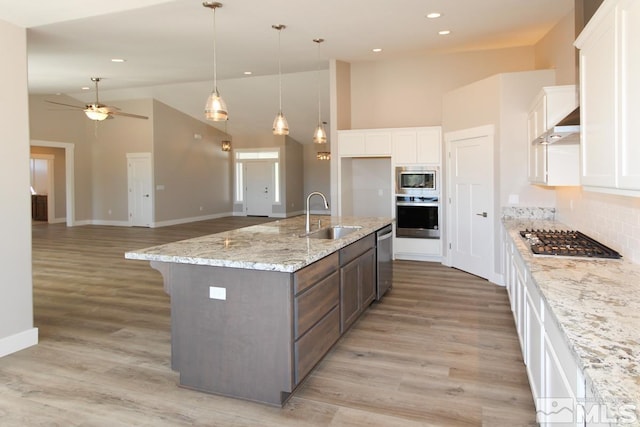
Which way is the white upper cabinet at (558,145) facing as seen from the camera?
to the viewer's left

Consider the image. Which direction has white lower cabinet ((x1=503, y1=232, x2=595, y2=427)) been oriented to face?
to the viewer's left

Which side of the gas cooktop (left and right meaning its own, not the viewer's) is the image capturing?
left

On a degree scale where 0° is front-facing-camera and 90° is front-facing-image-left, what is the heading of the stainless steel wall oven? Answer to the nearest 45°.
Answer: approximately 0°

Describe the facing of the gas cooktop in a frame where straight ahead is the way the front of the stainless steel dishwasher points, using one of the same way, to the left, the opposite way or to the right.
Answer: the opposite way

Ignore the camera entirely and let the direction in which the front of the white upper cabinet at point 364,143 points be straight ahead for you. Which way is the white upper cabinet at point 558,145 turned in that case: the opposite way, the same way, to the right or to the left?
to the right

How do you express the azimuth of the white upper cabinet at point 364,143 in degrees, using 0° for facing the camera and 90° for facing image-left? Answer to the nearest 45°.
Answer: approximately 0°

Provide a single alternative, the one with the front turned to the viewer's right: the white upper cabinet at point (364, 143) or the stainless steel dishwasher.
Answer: the stainless steel dishwasher

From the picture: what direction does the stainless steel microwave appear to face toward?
toward the camera

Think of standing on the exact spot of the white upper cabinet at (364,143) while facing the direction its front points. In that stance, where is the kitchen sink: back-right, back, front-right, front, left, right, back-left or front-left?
front

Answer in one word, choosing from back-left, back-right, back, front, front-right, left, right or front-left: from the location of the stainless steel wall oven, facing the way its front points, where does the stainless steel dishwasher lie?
front

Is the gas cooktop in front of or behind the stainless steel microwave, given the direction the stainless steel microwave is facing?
in front

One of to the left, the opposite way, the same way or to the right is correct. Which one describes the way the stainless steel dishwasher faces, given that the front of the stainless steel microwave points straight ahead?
to the left

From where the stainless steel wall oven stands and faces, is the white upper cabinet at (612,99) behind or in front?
in front

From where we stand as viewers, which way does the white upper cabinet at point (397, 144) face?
facing the viewer
